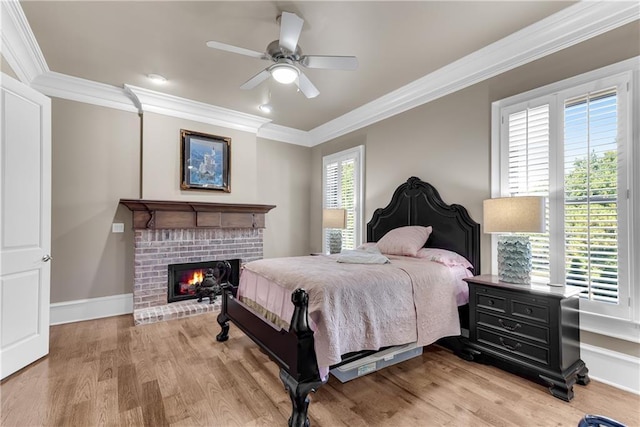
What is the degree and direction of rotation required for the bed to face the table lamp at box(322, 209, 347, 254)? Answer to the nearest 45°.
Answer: approximately 135° to its right

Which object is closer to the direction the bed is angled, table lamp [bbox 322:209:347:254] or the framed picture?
the framed picture

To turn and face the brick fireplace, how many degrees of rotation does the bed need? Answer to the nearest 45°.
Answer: approximately 90° to its right

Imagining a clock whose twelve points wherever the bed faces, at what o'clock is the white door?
The white door is roughly at 1 o'clock from the bed.

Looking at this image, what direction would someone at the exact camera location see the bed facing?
facing the viewer and to the left of the viewer

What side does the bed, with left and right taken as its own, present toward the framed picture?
right

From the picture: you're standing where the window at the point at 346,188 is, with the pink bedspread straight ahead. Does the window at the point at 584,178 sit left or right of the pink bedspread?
left

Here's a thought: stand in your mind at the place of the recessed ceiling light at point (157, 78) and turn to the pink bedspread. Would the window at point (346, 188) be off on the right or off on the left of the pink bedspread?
left

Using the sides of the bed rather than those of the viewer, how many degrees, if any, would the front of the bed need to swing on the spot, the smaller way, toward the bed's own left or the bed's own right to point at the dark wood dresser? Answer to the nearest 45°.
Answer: approximately 135° to the bed's own left

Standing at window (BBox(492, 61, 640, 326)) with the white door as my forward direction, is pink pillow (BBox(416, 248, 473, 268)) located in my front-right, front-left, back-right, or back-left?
front-right
